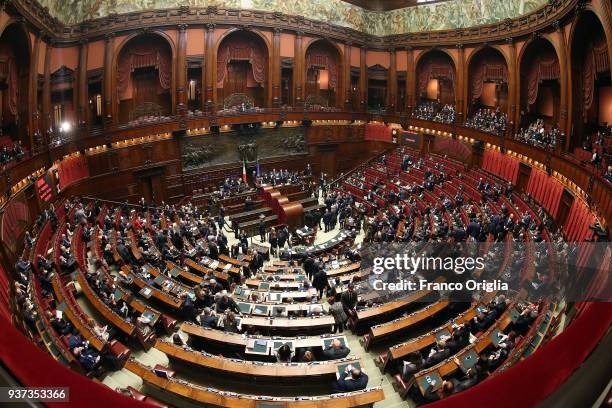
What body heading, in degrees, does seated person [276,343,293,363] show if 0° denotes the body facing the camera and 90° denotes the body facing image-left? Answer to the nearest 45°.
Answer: approximately 180°

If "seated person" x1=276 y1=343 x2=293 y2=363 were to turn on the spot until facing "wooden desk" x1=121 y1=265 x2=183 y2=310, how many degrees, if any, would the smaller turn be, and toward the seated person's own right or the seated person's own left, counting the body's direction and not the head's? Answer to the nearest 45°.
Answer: approximately 45° to the seated person's own left

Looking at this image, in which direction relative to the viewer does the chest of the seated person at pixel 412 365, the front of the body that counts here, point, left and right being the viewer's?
facing away from the viewer and to the left of the viewer

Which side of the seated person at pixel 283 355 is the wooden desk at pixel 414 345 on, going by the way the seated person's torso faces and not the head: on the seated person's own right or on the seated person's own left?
on the seated person's own right

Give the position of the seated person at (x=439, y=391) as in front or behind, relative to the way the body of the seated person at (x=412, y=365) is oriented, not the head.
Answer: behind

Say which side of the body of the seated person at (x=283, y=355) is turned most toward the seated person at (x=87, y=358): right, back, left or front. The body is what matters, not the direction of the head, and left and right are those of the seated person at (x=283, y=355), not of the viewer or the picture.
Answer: left
